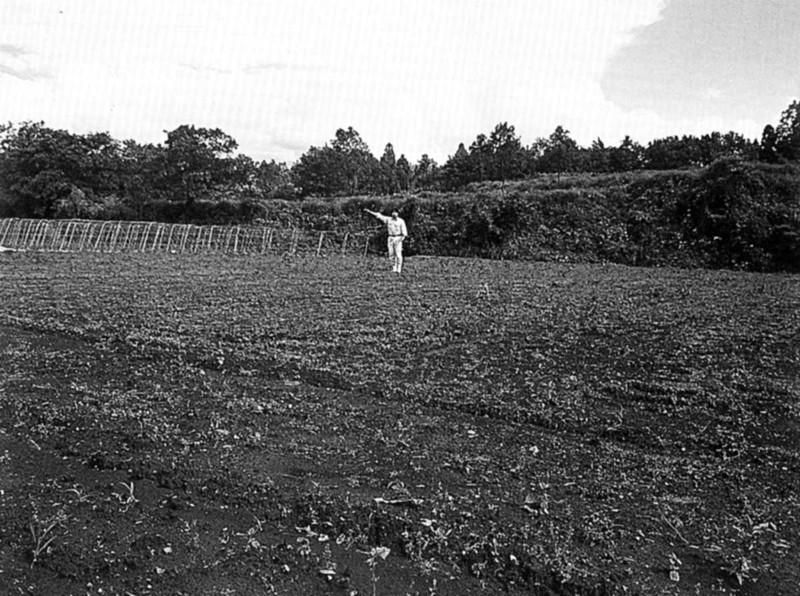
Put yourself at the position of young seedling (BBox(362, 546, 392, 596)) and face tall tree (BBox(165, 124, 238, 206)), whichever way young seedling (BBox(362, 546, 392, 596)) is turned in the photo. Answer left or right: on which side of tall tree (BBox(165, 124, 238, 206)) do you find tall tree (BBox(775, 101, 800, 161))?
right

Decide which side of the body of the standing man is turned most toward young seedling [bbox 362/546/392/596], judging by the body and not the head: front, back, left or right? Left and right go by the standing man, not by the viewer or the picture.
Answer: front

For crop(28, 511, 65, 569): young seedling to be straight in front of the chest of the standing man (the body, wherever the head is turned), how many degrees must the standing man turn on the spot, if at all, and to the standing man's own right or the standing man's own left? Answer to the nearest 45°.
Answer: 0° — they already face it

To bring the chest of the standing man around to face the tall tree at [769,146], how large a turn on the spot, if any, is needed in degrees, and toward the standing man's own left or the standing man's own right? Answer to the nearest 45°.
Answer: approximately 135° to the standing man's own left

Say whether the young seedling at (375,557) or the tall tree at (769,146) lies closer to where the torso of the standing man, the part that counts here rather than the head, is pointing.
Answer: the young seedling

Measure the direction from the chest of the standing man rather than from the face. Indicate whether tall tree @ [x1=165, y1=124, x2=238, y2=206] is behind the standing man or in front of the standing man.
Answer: behind

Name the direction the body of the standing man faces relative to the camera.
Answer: toward the camera
